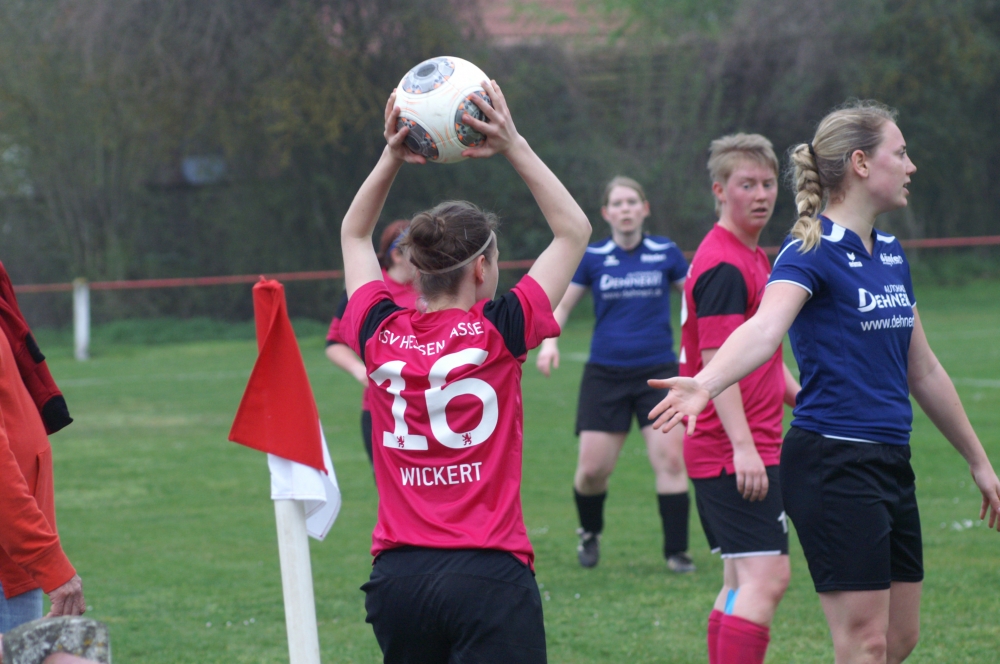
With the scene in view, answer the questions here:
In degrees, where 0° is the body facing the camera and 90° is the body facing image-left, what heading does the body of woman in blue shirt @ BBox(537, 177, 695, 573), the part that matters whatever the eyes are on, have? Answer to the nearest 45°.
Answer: approximately 0°

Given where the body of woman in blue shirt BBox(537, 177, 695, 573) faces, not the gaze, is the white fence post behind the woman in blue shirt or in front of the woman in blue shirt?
behind

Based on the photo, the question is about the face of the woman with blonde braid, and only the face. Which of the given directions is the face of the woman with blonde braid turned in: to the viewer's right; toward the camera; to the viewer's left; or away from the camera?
to the viewer's right

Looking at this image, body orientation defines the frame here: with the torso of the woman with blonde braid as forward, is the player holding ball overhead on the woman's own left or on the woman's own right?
on the woman's own right

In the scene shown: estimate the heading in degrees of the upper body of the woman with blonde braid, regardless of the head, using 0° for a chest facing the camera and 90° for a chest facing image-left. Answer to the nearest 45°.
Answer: approximately 315°

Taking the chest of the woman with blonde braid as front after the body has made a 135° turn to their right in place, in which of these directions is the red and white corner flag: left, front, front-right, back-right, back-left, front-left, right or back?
front

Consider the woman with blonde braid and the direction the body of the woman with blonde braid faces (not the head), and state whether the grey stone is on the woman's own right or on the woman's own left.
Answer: on the woman's own right

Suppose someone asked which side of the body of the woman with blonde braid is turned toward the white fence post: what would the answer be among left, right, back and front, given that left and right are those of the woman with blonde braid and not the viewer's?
back
